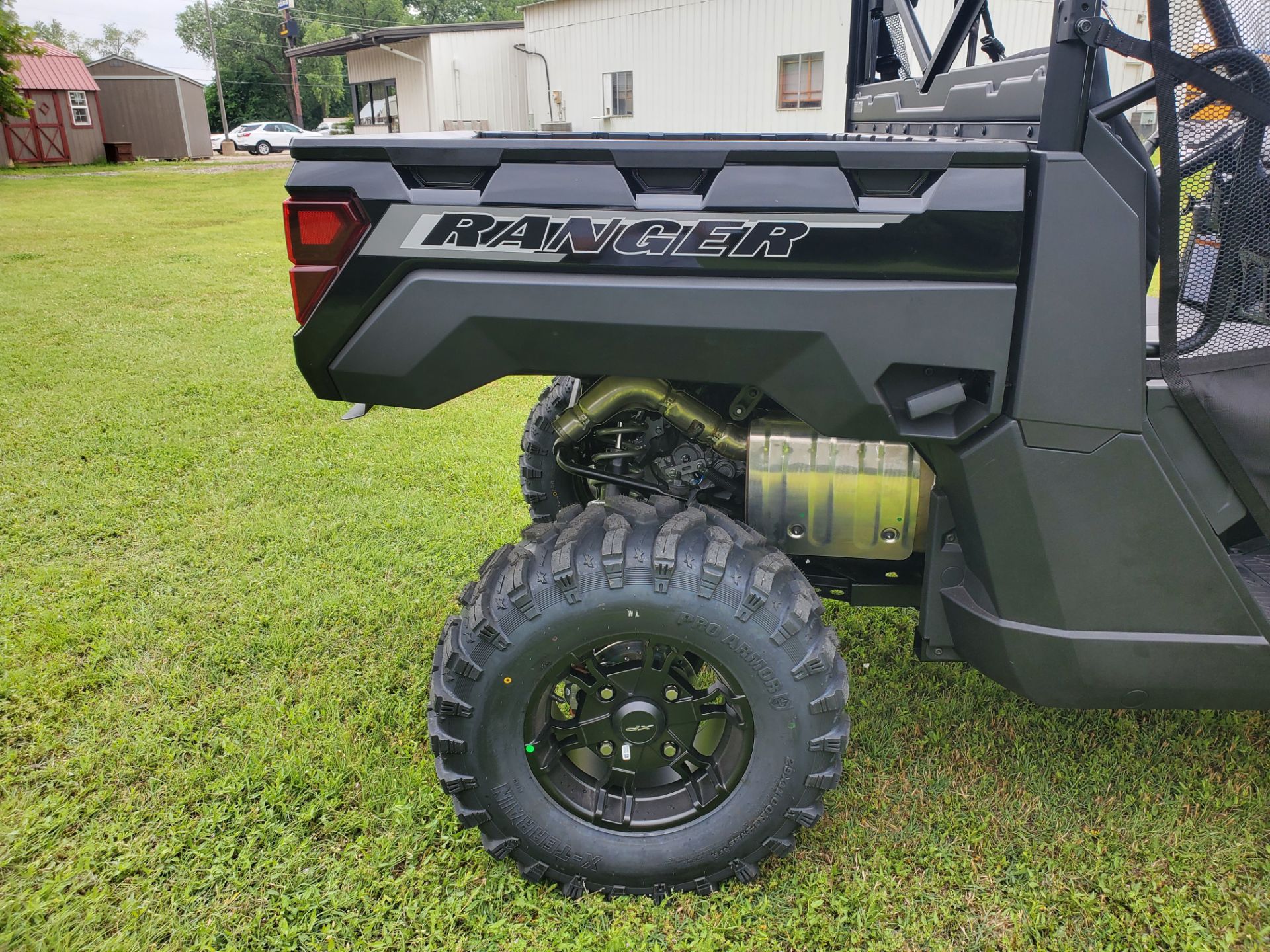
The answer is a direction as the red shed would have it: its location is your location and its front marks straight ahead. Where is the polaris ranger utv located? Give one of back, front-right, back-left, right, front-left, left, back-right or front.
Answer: front

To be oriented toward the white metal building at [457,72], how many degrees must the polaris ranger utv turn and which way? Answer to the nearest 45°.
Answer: approximately 90° to its left

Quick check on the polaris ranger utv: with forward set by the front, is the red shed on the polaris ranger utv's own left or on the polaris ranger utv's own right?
on the polaris ranger utv's own left

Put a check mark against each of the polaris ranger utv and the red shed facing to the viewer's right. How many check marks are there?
1

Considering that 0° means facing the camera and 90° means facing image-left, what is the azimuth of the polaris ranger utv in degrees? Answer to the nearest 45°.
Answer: approximately 270°

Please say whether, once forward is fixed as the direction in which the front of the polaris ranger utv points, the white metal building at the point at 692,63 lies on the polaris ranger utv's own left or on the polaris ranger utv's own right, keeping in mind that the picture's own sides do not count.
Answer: on the polaris ranger utv's own left

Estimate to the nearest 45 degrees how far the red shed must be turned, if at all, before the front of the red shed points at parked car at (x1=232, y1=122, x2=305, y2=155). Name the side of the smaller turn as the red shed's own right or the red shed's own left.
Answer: approximately 135° to the red shed's own left

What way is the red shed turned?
toward the camera

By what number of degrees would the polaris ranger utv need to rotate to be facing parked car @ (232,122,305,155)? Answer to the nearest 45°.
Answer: approximately 135° to its left

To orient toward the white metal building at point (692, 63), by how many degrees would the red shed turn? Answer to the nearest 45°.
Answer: approximately 45° to its left
